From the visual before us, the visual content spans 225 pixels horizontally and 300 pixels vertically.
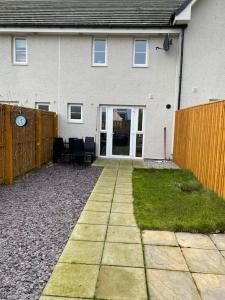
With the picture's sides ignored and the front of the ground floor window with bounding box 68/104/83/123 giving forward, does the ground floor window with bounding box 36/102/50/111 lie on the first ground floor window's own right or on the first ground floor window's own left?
on the first ground floor window's own right

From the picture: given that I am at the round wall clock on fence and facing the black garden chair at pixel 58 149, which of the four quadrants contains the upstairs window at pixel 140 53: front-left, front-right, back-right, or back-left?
front-right

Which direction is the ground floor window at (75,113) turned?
toward the camera

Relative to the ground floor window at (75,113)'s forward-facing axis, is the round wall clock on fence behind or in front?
in front

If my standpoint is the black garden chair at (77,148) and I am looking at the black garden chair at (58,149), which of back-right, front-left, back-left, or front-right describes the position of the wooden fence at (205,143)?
back-left

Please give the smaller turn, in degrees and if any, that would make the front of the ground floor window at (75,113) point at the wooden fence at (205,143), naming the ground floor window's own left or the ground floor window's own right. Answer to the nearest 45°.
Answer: approximately 45° to the ground floor window's own left

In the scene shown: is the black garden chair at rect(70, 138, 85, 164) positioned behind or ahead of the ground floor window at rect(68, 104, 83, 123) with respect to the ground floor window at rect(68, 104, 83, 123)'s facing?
ahead

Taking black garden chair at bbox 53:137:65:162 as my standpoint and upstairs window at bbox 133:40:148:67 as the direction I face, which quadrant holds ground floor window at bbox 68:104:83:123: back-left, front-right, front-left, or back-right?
front-left

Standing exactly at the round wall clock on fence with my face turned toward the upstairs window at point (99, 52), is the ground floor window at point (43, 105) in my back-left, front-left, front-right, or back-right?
front-left

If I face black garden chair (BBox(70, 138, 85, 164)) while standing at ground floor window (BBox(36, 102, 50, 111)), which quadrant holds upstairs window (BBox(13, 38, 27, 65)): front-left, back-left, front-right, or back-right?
back-right

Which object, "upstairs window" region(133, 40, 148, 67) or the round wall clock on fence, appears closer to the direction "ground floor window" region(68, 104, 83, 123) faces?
the round wall clock on fence

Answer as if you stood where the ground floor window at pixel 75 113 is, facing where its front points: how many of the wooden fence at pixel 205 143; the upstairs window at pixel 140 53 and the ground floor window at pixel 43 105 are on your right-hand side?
1
